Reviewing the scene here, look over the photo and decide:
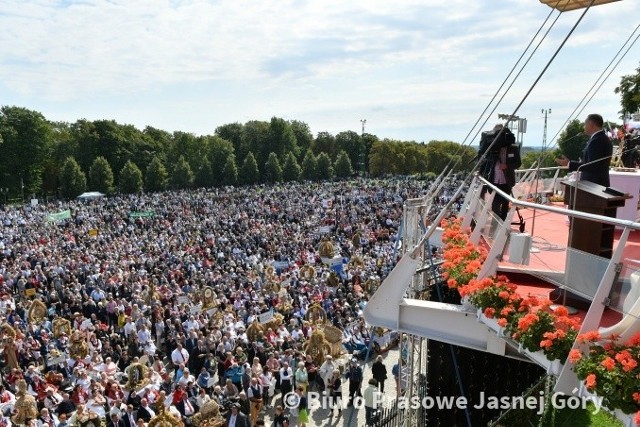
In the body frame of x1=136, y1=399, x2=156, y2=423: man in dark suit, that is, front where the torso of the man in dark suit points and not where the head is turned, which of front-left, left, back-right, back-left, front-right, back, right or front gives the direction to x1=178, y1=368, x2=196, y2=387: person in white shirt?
left

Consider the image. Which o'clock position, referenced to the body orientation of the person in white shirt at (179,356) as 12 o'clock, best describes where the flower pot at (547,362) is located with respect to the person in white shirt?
The flower pot is roughly at 1 o'clock from the person in white shirt.

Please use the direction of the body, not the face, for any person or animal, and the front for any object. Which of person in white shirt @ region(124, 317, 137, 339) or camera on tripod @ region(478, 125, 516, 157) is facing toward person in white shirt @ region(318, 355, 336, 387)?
person in white shirt @ region(124, 317, 137, 339)

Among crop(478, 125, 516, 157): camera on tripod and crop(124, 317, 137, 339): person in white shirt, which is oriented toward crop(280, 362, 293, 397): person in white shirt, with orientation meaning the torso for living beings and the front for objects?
crop(124, 317, 137, 339): person in white shirt

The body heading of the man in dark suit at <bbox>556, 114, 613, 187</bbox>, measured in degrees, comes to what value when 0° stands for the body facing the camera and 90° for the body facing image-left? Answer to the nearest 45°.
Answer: approximately 90°

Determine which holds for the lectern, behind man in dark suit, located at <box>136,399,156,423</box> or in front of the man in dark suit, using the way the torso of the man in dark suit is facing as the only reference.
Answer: in front

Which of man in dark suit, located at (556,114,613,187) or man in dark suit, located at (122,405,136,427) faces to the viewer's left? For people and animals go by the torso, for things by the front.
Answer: man in dark suit, located at (556,114,613,187)

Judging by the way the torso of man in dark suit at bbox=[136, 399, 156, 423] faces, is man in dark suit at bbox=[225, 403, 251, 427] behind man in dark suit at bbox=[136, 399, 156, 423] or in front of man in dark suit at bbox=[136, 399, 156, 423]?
in front

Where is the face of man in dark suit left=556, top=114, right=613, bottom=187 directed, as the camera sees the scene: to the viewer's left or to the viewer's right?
to the viewer's left
